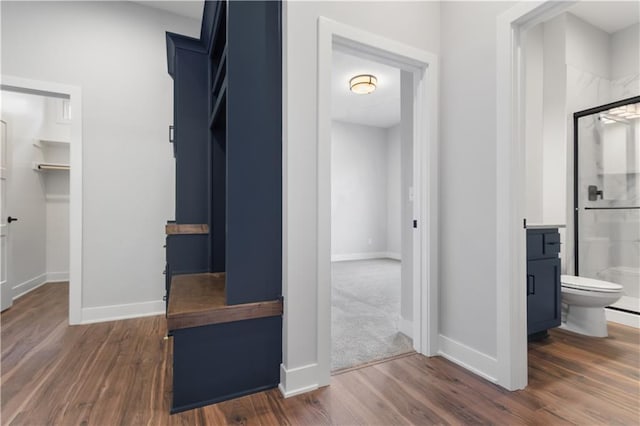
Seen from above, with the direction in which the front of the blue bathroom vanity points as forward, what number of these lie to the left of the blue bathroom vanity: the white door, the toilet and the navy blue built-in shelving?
1

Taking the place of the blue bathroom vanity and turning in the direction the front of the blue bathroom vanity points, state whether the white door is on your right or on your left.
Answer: on your right

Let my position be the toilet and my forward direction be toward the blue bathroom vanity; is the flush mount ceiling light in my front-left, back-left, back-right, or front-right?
front-right

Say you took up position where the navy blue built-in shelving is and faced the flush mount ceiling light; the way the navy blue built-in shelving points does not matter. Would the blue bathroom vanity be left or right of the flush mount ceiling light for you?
right

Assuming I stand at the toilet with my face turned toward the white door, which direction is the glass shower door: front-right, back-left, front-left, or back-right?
back-right

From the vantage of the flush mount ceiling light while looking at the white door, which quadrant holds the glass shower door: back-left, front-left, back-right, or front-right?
back-left

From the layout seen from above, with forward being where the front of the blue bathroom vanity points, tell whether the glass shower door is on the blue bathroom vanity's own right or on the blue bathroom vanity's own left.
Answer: on the blue bathroom vanity's own left

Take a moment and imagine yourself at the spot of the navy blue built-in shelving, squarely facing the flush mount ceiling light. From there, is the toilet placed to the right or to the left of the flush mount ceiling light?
right

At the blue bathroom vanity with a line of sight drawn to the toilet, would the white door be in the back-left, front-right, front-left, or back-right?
back-left

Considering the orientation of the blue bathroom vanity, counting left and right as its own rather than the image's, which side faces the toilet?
left

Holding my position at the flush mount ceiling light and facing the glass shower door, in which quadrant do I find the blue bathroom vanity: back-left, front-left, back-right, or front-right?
front-right

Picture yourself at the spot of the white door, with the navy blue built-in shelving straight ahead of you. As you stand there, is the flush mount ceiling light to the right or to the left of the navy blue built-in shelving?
left

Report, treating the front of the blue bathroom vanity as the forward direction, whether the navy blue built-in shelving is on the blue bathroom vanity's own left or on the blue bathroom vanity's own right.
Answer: on the blue bathroom vanity's own right

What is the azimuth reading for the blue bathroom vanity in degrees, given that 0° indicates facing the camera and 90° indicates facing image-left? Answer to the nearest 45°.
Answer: approximately 315°
